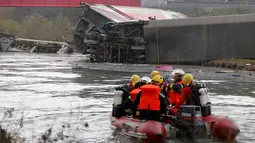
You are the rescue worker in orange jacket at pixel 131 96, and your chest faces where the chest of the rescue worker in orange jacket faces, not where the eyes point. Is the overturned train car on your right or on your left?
on your left

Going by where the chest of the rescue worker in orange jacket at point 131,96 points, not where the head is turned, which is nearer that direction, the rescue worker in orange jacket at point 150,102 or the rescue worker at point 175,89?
the rescue worker

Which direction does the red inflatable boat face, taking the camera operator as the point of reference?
facing away from the viewer and to the left of the viewer

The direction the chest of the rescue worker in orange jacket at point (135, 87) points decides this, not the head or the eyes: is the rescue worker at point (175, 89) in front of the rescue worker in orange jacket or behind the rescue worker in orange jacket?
in front
